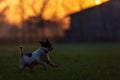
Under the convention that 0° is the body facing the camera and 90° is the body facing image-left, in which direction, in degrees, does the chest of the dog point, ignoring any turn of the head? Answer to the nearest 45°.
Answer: approximately 270°
